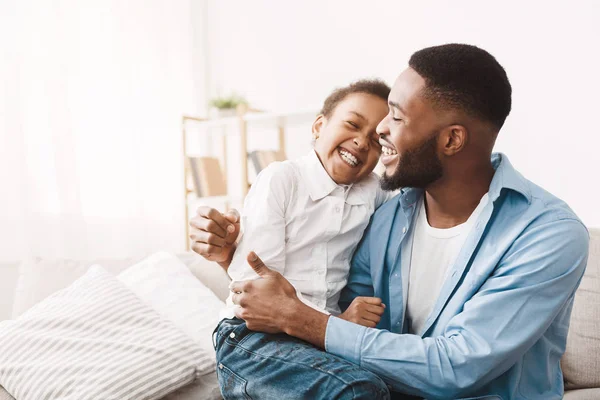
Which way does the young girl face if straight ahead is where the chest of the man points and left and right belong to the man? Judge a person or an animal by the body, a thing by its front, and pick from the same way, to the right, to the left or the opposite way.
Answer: to the left

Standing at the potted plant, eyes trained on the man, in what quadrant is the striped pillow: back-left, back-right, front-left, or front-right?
front-right

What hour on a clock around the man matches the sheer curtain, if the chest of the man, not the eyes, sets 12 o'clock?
The sheer curtain is roughly at 3 o'clock from the man.

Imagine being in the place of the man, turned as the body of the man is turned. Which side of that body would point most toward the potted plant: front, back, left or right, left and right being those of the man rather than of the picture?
right

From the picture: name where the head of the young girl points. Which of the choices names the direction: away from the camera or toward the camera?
toward the camera

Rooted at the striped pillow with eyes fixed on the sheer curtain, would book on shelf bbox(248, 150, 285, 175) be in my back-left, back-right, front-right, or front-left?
front-right

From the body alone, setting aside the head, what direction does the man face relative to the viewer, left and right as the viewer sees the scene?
facing the viewer and to the left of the viewer

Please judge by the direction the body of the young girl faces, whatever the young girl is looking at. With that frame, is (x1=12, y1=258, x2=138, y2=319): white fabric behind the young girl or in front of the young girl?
behind

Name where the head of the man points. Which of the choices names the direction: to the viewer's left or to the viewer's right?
to the viewer's left

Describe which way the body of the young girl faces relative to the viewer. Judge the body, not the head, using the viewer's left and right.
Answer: facing the viewer and to the right of the viewer

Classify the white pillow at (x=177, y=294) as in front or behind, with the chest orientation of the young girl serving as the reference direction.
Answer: behind

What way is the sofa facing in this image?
toward the camera
